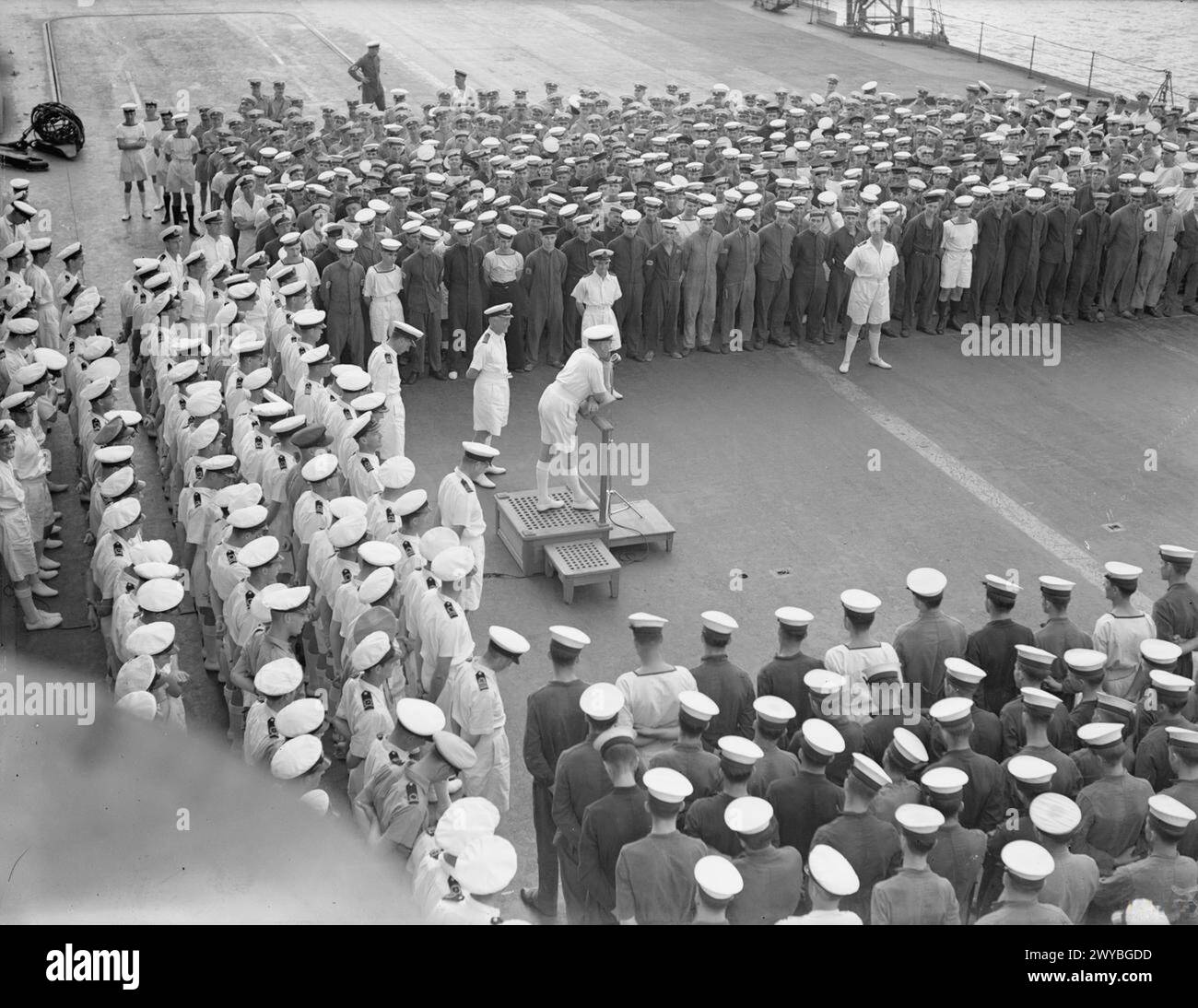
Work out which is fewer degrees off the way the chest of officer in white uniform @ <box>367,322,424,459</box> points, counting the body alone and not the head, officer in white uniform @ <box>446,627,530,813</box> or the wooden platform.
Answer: the wooden platform

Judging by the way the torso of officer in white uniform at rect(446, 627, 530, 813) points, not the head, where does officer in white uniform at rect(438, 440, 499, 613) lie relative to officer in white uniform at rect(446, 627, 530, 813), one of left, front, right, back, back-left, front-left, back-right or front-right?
left

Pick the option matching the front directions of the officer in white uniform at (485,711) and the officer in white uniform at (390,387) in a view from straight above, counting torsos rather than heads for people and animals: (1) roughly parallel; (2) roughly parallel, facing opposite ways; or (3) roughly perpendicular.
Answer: roughly parallel

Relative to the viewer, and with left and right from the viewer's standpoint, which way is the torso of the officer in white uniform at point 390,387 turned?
facing to the right of the viewer

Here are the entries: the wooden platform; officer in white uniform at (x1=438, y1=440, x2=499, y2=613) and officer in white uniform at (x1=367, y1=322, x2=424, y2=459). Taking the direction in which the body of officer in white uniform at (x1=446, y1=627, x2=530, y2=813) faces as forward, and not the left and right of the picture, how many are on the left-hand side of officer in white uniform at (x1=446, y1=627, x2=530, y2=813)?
3

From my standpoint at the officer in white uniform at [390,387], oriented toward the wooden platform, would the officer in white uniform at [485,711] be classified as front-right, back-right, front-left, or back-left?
front-right

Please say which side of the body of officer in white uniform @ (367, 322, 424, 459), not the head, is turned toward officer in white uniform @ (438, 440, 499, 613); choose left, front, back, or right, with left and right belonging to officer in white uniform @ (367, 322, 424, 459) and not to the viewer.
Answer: right

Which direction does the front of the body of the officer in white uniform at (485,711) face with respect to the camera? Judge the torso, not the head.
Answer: to the viewer's right

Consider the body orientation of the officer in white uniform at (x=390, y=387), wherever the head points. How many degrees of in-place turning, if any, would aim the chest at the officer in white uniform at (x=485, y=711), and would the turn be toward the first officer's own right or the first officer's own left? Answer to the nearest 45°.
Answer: approximately 90° to the first officer's own right

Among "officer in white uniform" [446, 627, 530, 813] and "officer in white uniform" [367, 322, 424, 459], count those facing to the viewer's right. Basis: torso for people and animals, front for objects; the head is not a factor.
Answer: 2

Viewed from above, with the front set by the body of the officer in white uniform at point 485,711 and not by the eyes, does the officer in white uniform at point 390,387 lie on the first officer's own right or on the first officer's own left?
on the first officer's own left

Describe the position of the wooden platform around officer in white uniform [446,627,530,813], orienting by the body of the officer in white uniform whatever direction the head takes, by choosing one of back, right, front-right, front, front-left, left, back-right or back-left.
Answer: left

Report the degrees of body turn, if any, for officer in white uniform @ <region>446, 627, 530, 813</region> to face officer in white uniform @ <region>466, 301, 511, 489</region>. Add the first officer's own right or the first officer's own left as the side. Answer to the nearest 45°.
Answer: approximately 90° to the first officer's own left
